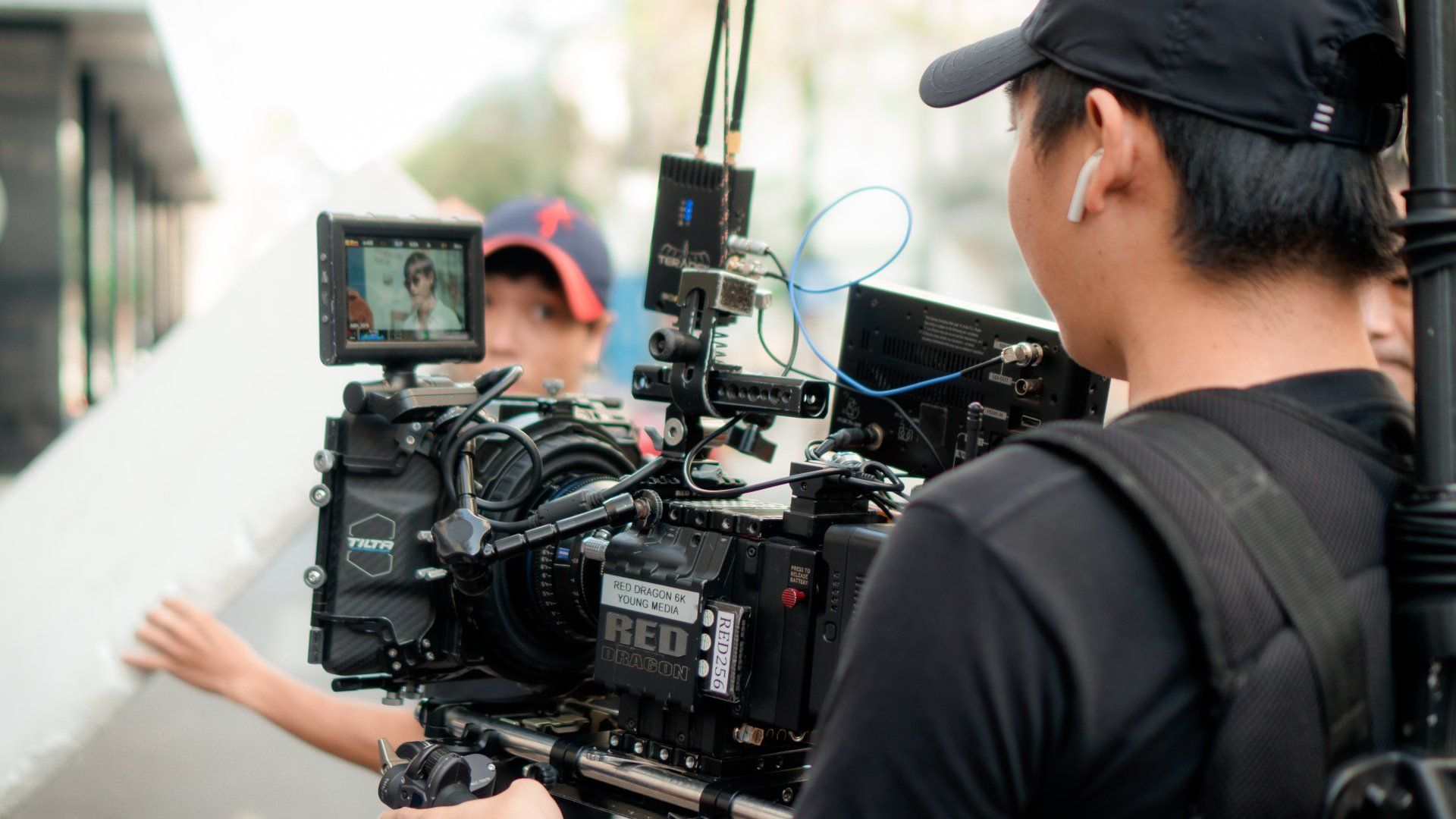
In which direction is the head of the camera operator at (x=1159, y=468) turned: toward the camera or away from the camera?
away from the camera

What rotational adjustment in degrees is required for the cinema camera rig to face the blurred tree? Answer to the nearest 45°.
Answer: approximately 45° to its right

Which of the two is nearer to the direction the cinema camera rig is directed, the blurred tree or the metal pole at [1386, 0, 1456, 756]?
the blurred tree

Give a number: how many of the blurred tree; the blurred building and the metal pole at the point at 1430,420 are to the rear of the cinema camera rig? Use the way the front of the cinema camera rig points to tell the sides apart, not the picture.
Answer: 1

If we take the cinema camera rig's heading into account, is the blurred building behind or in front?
in front

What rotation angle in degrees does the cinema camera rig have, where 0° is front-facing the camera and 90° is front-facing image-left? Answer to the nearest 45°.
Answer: approximately 135°

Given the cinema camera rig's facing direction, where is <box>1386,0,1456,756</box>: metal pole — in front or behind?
behind

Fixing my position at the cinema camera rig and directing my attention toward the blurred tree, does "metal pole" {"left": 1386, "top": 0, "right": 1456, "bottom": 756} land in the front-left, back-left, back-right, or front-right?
back-right

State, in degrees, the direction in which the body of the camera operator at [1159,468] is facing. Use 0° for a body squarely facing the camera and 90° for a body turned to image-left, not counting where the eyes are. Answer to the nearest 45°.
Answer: approximately 135°

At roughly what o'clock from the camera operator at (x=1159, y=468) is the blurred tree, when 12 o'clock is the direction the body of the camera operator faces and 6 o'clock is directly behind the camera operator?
The blurred tree is roughly at 1 o'clock from the camera operator.

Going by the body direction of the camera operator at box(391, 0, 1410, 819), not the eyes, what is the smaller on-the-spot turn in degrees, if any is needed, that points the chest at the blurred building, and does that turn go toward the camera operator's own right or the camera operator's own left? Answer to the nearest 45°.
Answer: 0° — they already face it

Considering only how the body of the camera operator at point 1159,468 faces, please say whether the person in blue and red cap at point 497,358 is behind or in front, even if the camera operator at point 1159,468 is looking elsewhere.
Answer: in front
